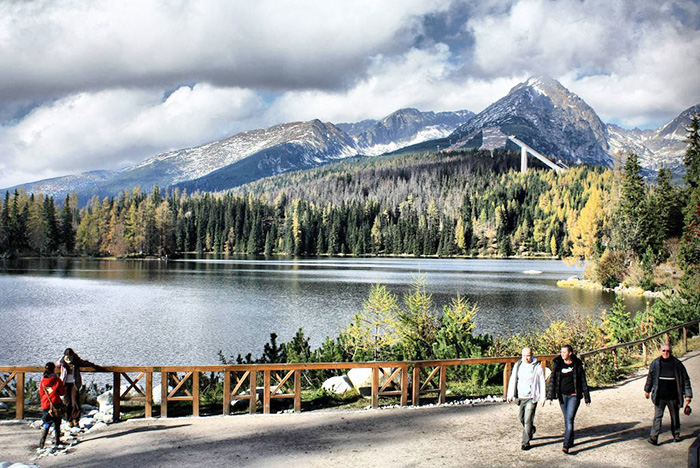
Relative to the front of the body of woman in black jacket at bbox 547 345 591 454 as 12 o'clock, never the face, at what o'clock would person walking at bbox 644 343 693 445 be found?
The person walking is roughly at 8 o'clock from the woman in black jacket.

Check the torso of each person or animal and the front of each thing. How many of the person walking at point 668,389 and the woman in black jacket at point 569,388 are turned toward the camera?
2

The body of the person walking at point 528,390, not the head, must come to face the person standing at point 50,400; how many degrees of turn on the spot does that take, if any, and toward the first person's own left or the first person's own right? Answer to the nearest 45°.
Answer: approximately 90° to the first person's own right

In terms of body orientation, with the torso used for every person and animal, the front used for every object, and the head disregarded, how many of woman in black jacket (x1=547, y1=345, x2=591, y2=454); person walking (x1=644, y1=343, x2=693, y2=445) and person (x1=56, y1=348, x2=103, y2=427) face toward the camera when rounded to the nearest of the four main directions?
3

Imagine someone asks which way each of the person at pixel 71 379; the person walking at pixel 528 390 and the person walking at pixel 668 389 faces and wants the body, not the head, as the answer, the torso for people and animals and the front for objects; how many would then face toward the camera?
3

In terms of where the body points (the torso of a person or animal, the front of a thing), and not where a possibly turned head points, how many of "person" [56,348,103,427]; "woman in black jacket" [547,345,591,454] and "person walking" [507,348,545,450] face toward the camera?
3

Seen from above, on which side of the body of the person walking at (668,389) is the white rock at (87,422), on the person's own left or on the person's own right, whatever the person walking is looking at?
on the person's own right

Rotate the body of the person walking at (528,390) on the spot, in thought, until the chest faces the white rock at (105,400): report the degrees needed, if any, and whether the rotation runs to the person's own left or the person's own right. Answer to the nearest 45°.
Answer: approximately 90° to the person's own right

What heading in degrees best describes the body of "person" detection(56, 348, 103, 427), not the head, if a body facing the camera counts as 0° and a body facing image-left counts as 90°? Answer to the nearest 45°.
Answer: approximately 0°

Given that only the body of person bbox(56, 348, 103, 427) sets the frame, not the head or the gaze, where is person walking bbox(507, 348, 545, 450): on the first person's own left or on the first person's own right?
on the first person's own left

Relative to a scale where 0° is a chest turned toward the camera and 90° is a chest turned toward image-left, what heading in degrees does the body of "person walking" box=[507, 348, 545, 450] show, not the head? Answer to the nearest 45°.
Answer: approximately 0°

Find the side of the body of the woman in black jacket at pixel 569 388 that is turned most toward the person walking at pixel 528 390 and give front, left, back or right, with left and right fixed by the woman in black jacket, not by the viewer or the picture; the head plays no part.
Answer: right
